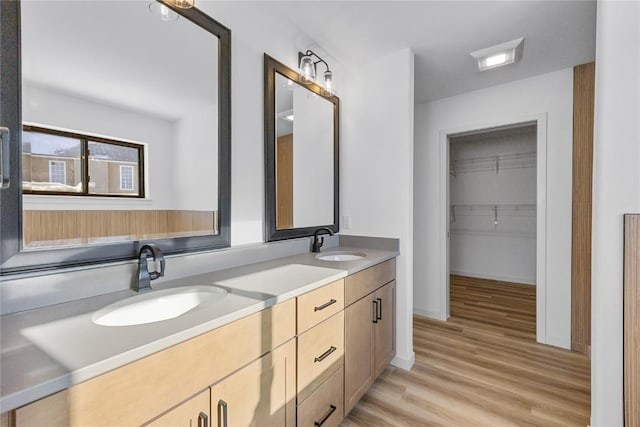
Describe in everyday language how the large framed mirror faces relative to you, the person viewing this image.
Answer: facing the viewer and to the right of the viewer

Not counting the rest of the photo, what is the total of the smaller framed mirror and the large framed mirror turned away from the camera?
0

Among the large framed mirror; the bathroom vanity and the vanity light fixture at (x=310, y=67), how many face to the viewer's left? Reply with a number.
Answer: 0

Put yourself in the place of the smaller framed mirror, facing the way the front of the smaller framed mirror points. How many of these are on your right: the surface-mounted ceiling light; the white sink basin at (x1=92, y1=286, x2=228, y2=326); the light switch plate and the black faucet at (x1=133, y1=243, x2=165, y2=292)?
2

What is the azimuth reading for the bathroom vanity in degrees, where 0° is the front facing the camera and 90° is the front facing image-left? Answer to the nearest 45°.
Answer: approximately 315°

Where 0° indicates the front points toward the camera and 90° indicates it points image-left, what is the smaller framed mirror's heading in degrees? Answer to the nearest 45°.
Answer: approximately 315°

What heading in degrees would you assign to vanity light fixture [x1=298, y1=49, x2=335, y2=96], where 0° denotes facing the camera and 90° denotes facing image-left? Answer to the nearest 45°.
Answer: approximately 315°

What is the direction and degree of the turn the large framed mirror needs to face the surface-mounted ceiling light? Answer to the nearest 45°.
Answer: approximately 45° to its left
